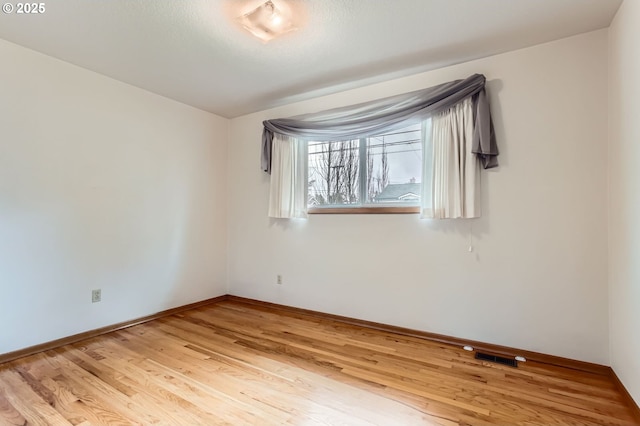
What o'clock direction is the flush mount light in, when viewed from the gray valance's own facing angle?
The flush mount light is roughly at 12 o'clock from the gray valance.

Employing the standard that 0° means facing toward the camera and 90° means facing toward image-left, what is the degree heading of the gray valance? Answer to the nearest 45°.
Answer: approximately 45°

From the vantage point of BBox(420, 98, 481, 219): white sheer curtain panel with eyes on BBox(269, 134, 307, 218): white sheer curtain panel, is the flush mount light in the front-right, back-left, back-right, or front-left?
front-left

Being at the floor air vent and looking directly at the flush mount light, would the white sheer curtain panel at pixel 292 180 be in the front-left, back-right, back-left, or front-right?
front-right
